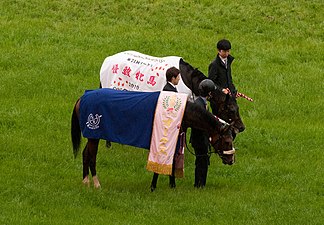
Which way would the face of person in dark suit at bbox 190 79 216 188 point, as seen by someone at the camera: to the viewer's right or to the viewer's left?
to the viewer's right

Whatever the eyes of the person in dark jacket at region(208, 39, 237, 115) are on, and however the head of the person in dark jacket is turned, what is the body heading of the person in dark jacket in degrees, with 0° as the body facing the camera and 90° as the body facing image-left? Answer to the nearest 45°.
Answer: approximately 315°

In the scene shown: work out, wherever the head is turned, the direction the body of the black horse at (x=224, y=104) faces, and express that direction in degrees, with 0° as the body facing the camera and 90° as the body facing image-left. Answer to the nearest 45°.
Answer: approximately 270°

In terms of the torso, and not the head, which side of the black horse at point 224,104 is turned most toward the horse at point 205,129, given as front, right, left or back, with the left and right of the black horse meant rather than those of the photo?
right

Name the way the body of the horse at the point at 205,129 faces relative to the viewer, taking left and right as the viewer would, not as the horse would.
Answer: facing to the right of the viewer

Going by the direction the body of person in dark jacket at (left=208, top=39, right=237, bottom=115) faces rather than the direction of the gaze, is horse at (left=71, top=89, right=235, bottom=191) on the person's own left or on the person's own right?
on the person's own right
